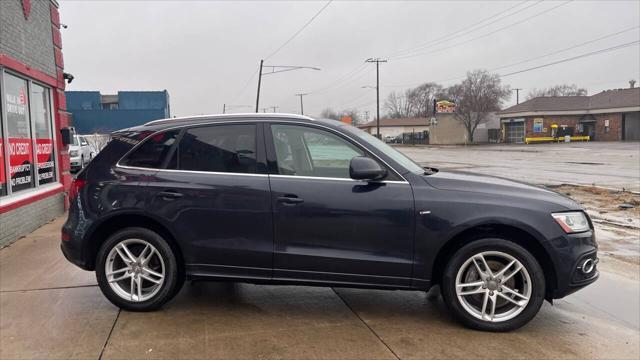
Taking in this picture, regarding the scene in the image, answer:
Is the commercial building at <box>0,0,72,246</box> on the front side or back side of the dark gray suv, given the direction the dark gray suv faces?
on the back side

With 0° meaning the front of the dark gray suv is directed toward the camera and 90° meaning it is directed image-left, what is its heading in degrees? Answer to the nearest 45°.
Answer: approximately 270°
